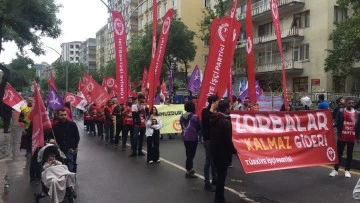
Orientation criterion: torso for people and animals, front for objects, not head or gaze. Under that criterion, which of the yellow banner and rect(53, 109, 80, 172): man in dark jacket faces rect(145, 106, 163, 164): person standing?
the yellow banner

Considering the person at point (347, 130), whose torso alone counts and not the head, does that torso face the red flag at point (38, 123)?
no

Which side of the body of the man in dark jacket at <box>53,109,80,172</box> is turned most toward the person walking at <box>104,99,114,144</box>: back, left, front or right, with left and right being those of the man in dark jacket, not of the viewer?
back

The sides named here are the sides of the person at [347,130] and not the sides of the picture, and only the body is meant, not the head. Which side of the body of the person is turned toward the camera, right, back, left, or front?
front

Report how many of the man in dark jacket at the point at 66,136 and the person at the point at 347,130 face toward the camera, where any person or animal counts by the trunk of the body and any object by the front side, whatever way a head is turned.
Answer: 2

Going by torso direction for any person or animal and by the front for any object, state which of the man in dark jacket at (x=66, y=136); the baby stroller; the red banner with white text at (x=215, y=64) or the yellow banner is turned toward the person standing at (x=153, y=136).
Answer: the yellow banner

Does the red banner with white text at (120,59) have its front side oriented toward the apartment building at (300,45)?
no

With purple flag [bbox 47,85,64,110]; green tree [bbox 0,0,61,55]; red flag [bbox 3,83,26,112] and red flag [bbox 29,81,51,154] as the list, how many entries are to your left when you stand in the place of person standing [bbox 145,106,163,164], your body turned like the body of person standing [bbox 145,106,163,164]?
0

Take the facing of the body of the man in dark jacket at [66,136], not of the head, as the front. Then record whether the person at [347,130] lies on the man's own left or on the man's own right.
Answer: on the man's own left

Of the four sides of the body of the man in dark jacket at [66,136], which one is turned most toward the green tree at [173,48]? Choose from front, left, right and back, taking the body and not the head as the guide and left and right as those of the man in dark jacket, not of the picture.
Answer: back

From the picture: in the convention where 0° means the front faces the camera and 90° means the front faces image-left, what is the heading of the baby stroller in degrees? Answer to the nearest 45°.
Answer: approximately 0°

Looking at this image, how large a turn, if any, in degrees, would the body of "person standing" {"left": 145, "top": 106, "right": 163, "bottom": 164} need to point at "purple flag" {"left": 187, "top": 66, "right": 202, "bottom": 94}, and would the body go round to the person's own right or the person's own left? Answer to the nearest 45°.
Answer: approximately 180°

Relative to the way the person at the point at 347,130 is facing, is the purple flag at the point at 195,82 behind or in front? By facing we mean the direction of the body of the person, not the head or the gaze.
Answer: behind

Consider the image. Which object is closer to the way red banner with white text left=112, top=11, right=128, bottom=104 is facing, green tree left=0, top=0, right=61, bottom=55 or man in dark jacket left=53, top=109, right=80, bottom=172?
the man in dark jacket

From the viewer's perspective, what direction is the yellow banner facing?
toward the camera

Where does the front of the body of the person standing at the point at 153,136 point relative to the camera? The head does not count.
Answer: toward the camera

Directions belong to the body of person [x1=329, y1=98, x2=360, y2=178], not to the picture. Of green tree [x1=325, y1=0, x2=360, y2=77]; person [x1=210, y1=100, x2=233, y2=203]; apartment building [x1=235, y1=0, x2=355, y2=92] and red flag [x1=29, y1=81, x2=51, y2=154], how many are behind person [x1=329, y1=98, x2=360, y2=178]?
2

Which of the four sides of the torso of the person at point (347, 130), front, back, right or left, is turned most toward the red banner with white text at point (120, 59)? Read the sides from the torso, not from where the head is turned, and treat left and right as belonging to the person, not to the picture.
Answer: right
